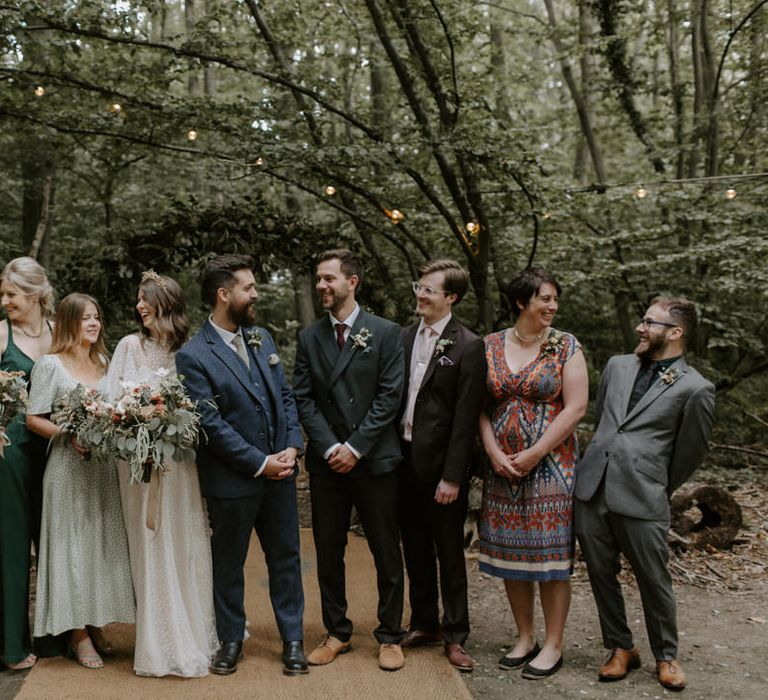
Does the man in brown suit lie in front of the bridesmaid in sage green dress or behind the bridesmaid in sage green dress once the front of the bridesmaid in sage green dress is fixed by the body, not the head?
in front

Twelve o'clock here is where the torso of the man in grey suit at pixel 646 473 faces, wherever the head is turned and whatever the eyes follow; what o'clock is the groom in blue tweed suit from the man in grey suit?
The groom in blue tweed suit is roughly at 1 o'clock from the man in grey suit.

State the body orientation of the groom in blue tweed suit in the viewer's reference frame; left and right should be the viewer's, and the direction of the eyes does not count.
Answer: facing the viewer and to the right of the viewer

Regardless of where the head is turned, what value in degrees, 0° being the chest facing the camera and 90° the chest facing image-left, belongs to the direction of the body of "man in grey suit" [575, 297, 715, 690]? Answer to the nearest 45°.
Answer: approximately 45°

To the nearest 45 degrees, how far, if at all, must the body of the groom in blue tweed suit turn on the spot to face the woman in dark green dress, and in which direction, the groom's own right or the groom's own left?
approximately 135° to the groom's own right

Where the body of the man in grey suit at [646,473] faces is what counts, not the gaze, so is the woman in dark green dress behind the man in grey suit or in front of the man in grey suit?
in front

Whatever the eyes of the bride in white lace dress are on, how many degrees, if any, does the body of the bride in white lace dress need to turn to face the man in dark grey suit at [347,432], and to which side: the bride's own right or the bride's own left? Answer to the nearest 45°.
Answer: approximately 135° to the bride's own left

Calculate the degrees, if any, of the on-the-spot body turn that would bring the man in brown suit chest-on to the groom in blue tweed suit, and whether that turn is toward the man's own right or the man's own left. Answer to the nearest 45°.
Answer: approximately 45° to the man's own right

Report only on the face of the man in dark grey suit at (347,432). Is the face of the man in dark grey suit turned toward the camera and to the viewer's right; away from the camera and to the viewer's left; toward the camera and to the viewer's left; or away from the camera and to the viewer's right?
toward the camera and to the viewer's left
